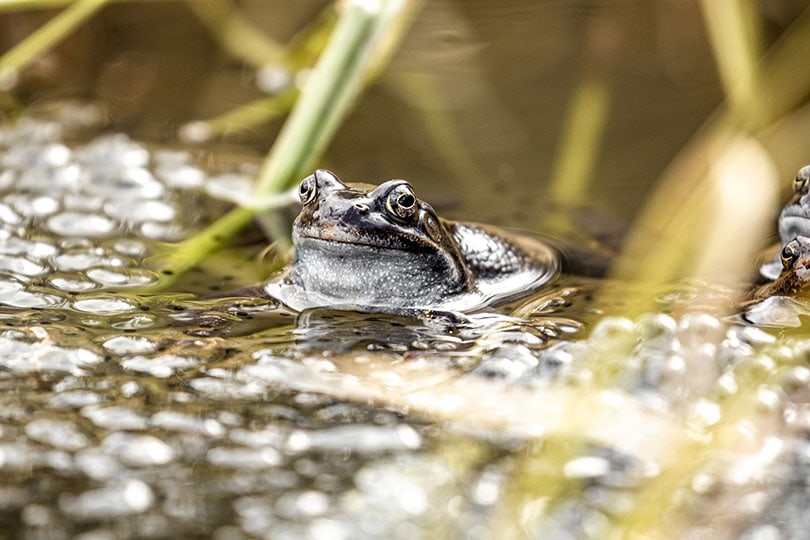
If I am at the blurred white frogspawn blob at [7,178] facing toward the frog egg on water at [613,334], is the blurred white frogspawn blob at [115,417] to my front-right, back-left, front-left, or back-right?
front-right

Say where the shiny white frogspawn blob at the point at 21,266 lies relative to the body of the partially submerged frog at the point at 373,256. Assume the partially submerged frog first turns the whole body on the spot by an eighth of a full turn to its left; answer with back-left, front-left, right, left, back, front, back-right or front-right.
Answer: right

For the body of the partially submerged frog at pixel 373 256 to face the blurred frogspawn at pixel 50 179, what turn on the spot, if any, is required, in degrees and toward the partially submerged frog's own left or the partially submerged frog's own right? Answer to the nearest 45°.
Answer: approximately 90° to the partially submerged frog's own right

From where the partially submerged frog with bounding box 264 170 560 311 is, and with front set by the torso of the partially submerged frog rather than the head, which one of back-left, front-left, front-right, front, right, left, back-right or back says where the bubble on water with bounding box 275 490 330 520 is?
front-left

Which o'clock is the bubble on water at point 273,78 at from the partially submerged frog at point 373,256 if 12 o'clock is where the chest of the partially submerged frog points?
The bubble on water is roughly at 4 o'clock from the partially submerged frog.

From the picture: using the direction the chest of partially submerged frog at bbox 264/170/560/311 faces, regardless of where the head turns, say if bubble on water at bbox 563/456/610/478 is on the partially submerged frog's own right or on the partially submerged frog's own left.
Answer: on the partially submerged frog's own left

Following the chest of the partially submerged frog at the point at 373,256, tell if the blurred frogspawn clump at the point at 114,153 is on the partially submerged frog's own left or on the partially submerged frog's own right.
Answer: on the partially submerged frog's own right

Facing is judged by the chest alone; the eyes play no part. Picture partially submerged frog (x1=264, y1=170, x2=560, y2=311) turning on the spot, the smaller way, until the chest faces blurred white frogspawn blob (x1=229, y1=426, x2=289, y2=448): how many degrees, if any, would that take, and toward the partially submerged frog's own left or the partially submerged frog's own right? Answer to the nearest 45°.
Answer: approximately 45° to the partially submerged frog's own left

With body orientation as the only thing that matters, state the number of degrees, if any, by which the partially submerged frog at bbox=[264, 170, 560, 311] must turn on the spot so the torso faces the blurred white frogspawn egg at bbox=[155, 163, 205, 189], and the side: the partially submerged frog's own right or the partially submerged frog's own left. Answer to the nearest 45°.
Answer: approximately 90° to the partially submerged frog's own right
